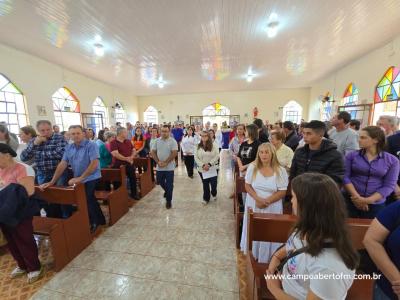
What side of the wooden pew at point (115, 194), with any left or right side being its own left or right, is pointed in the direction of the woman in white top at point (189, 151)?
back

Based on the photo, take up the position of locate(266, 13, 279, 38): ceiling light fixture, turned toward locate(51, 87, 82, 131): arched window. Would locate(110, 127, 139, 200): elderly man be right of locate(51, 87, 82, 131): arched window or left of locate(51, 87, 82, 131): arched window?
left

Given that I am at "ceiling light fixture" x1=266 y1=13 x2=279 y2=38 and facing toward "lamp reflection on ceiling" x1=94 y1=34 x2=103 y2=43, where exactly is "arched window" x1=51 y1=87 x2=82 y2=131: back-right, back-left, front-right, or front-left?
front-right

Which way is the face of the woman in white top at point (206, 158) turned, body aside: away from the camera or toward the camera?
toward the camera

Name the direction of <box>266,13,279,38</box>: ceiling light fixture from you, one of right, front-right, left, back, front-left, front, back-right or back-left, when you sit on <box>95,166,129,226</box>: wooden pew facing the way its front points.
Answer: back-left

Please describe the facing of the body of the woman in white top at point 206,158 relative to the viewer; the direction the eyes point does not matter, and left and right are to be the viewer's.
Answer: facing the viewer

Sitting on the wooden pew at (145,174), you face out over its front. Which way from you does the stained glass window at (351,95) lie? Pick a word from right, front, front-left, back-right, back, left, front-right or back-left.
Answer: back-left

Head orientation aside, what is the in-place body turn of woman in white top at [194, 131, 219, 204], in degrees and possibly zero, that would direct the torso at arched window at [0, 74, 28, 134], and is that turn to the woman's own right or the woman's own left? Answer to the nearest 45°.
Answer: approximately 90° to the woman's own right

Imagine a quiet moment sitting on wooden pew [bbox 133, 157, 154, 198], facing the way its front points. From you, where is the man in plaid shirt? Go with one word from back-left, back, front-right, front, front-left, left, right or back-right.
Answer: front

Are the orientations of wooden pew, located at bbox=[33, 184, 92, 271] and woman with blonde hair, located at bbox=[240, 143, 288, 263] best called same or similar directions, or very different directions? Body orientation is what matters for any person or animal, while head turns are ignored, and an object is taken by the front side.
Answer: same or similar directions

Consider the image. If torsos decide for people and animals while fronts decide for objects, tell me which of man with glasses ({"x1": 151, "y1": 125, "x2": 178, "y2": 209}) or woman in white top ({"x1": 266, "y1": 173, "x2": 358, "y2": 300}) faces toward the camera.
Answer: the man with glasses

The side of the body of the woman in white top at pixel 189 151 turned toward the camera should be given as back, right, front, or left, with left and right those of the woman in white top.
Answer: front

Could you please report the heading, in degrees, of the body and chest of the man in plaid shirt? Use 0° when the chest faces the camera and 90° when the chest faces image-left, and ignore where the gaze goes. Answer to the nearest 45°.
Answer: approximately 0°
